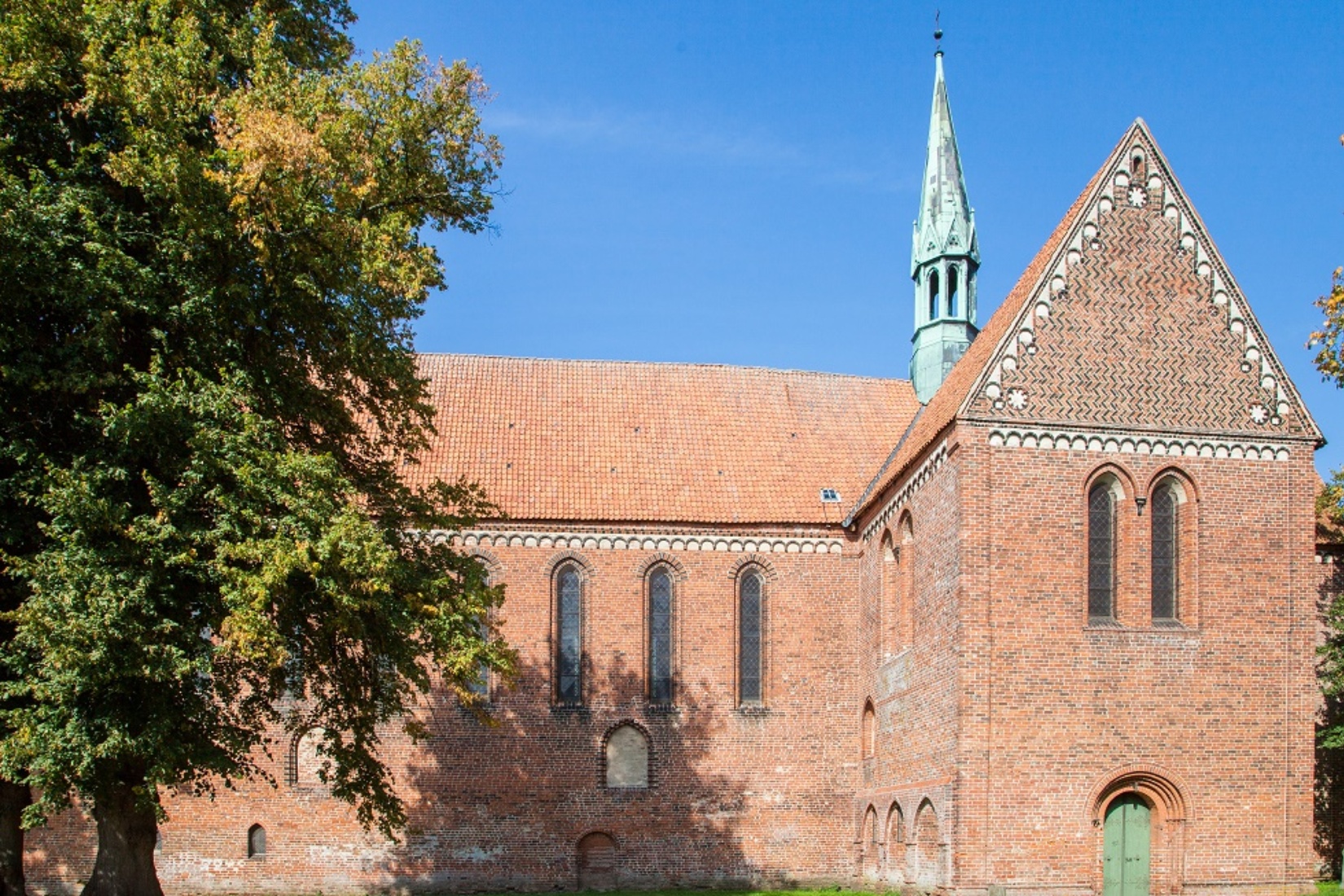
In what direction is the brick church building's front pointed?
toward the camera
